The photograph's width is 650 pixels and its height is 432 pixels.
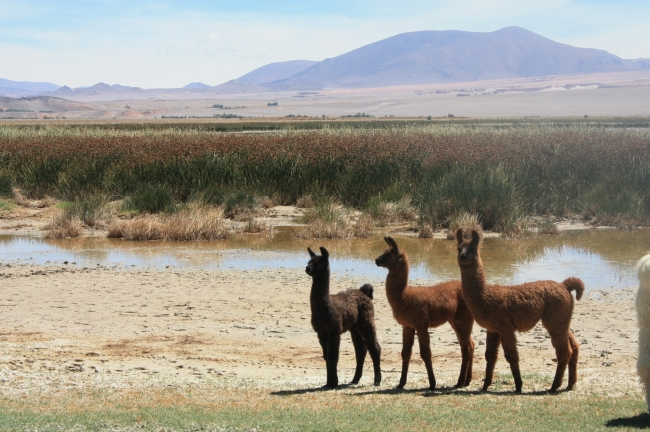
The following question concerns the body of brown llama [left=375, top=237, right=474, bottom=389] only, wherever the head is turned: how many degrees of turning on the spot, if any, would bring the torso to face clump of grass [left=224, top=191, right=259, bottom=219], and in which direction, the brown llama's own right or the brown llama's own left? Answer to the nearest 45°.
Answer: approximately 90° to the brown llama's own right

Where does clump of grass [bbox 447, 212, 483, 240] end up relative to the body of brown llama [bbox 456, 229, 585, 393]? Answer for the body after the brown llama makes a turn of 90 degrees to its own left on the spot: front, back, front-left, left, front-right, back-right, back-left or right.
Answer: back

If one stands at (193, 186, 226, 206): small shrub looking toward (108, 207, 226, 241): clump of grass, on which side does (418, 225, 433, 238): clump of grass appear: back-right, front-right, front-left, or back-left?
front-left

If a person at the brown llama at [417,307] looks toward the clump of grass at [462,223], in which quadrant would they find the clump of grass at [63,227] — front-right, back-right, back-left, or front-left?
front-left

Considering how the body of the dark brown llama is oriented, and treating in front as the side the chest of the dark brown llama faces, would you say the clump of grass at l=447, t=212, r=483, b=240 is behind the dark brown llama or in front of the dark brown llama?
behind

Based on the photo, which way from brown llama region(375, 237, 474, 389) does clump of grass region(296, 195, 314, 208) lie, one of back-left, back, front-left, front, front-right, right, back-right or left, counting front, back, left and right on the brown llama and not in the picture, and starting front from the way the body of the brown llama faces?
right

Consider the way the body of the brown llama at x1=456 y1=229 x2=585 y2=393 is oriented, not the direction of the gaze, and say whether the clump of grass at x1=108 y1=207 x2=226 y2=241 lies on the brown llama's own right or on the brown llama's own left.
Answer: on the brown llama's own right

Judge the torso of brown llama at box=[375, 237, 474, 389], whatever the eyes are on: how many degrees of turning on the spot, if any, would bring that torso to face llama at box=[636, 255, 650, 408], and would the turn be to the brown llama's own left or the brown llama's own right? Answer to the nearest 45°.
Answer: approximately 135° to the brown llama's own left

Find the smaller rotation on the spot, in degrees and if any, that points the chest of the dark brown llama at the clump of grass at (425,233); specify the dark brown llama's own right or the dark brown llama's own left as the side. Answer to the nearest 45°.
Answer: approximately 135° to the dark brown llama's own right

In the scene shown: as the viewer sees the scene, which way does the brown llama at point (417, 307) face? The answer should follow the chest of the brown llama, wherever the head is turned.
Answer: to the viewer's left

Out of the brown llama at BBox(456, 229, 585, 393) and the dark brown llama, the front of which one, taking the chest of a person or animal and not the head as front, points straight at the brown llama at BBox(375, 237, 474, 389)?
the brown llama at BBox(456, 229, 585, 393)

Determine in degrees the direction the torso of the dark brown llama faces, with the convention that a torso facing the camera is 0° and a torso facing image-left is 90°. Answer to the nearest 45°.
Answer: approximately 45°

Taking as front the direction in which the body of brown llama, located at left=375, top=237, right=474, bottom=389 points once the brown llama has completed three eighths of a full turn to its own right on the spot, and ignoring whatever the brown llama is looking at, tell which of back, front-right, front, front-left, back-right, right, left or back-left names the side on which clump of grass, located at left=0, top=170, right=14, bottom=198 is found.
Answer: left

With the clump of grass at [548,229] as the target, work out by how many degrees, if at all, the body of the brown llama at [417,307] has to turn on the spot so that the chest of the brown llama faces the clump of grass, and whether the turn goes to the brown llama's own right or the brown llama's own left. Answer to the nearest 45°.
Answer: approximately 90° to the brown llama's own right

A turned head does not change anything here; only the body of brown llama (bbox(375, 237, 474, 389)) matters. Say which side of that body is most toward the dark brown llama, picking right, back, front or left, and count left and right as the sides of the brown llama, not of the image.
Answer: front

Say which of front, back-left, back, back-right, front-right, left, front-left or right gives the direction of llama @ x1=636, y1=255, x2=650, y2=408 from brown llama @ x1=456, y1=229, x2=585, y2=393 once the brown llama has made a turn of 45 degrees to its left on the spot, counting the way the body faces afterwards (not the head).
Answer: left

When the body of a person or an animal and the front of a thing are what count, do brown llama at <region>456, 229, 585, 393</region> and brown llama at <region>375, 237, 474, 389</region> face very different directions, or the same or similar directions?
same or similar directions

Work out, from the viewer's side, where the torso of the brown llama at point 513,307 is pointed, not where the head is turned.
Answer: to the viewer's left

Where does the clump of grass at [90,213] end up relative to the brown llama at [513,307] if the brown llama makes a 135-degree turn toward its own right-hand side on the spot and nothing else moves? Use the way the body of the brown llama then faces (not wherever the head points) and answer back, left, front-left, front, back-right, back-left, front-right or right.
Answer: left
